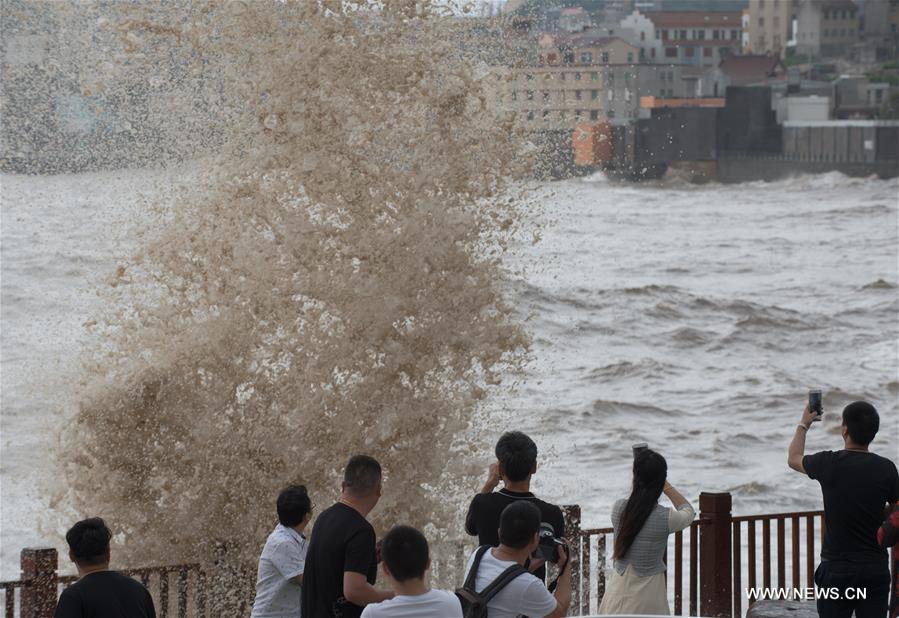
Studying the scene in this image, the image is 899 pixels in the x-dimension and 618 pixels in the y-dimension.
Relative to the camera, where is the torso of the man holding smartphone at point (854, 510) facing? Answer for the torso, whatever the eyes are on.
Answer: away from the camera

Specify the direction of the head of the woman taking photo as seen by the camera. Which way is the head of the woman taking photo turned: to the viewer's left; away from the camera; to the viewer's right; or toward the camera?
away from the camera

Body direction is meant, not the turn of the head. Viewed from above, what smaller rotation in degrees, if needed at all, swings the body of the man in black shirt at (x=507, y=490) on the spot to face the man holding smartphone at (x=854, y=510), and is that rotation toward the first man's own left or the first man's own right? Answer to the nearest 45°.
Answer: approximately 45° to the first man's own right

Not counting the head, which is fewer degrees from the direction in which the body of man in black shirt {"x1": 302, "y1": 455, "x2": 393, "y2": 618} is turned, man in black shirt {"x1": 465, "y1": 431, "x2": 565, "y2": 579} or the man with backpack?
the man in black shirt

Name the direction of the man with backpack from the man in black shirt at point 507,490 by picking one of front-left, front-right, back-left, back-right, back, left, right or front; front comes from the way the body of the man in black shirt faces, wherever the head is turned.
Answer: back

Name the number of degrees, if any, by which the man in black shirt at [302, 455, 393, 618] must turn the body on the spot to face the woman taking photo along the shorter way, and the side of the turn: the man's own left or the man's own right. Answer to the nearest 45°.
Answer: approximately 45° to the man's own right

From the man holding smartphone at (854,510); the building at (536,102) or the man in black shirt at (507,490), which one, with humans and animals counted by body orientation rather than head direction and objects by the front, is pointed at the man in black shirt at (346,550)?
the building

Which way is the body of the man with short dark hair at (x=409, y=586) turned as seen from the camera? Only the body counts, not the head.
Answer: away from the camera

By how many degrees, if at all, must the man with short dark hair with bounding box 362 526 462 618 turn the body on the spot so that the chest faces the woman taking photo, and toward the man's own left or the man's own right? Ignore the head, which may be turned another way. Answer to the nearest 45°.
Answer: approximately 45° to the man's own right

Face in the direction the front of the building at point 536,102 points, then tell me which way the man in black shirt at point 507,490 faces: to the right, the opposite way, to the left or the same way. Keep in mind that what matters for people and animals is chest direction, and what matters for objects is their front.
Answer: the opposite way
